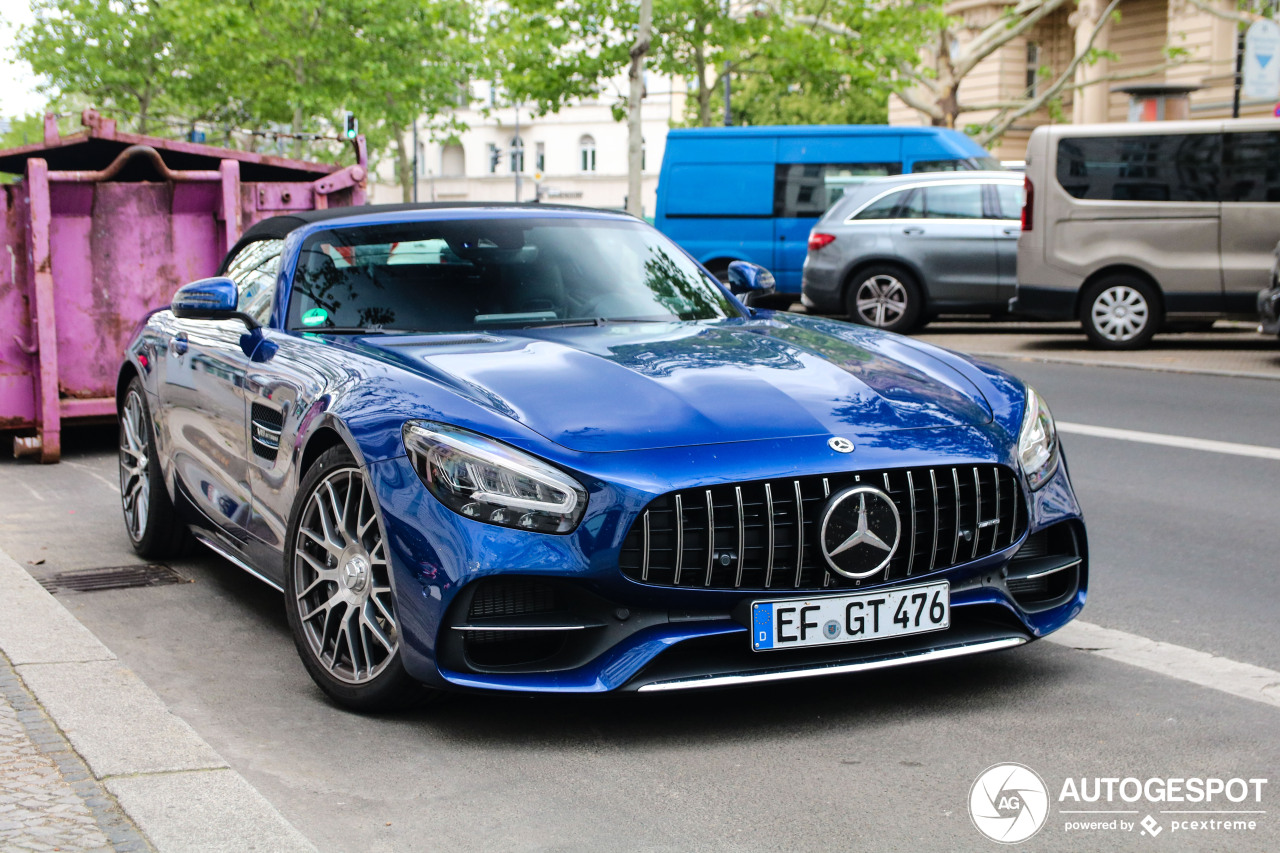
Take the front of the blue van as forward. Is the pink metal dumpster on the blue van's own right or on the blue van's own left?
on the blue van's own right

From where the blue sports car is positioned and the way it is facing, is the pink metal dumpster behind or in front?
behind

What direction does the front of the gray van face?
to the viewer's right

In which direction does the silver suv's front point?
to the viewer's right

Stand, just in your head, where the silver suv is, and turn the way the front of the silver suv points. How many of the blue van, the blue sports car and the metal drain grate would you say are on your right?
2

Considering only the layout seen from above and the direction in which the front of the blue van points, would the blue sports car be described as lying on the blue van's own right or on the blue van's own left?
on the blue van's own right

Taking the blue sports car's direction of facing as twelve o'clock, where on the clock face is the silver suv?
The silver suv is roughly at 8 o'clock from the blue sports car.

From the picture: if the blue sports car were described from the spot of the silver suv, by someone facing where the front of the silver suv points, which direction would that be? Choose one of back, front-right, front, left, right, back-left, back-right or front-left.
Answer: right

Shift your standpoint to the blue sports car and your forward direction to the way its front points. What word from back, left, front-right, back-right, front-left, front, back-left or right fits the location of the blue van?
back-left

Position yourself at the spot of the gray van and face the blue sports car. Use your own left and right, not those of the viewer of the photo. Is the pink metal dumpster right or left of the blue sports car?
right

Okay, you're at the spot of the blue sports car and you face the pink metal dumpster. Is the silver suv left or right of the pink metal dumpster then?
right

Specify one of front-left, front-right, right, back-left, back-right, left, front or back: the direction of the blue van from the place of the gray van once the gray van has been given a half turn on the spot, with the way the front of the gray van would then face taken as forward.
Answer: front-right

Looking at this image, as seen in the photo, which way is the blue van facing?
to the viewer's right
